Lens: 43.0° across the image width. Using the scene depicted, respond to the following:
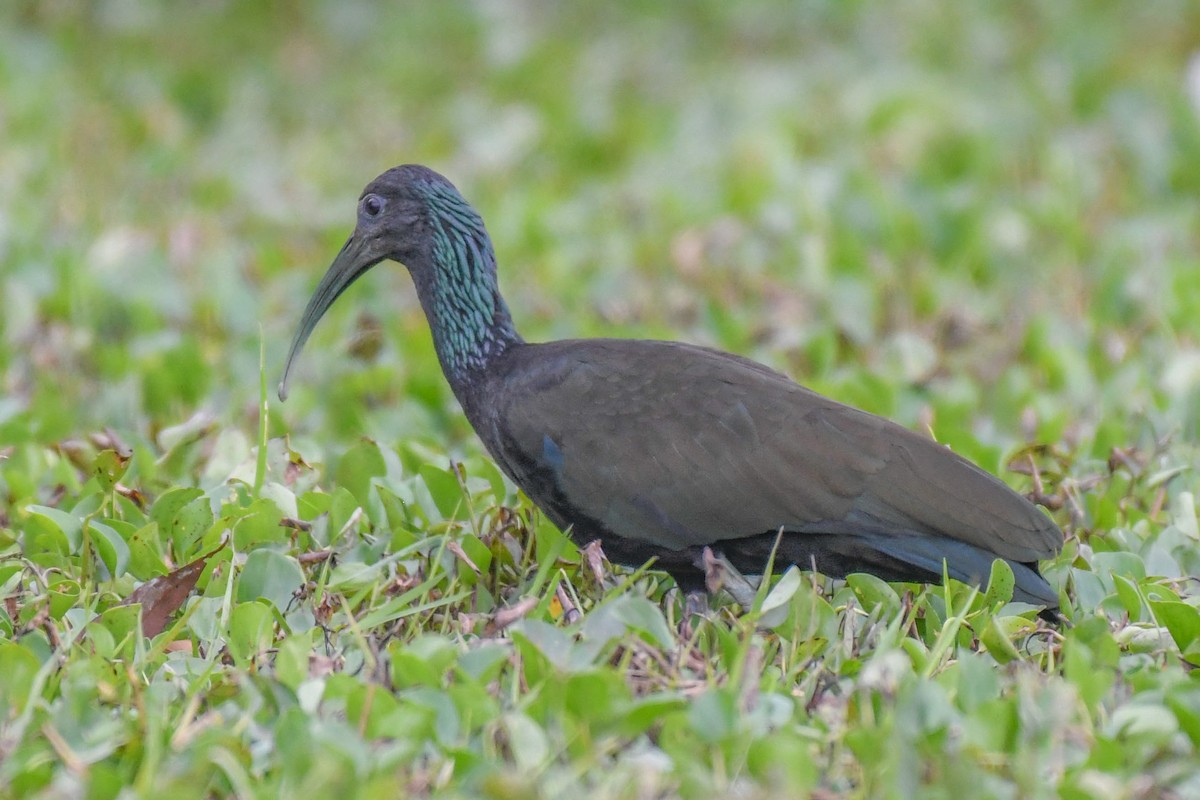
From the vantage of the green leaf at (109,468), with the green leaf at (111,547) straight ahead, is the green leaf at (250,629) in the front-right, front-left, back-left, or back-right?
front-left

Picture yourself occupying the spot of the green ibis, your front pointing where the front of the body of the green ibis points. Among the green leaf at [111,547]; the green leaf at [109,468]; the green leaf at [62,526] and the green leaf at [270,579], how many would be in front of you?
4

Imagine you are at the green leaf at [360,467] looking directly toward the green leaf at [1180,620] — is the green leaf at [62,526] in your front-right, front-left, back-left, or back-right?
back-right

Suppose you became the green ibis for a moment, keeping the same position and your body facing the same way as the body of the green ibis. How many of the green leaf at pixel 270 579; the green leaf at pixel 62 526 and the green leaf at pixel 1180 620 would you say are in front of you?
2

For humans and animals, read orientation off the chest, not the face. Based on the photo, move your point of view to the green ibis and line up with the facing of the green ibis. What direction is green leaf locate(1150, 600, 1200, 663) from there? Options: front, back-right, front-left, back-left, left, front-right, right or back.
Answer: back

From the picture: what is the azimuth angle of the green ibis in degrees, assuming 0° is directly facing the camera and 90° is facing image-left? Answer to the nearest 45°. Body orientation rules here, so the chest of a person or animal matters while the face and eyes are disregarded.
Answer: approximately 90°

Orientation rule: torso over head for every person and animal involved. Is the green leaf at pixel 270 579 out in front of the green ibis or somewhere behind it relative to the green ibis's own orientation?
in front

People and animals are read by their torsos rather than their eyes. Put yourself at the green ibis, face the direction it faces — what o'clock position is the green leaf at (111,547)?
The green leaf is roughly at 12 o'clock from the green ibis.

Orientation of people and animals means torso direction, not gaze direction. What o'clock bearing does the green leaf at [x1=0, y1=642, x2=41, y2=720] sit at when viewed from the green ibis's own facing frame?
The green leaf is roughly at 11 o'clock from the green ibis.

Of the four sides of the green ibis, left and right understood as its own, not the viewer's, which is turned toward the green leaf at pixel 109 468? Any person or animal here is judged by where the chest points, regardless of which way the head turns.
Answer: front

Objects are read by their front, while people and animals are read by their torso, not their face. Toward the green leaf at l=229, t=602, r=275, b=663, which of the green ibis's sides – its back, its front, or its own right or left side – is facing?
front

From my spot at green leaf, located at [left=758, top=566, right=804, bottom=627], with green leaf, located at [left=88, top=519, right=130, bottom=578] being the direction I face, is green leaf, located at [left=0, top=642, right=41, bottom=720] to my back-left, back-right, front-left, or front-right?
front-left

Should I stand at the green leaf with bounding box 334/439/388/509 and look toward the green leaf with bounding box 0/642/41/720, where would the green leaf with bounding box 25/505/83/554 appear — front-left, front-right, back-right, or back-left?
front-right
